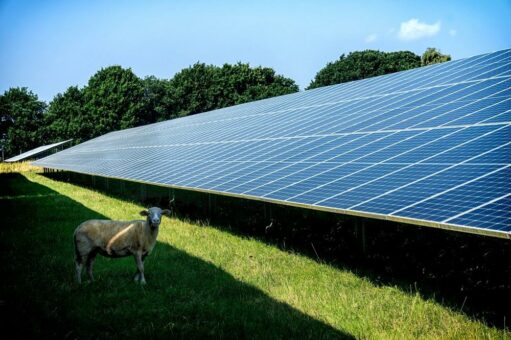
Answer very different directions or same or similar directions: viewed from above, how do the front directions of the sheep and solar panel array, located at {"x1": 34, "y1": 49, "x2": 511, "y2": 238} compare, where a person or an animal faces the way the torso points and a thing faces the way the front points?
very different directions

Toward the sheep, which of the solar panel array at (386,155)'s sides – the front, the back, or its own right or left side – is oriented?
front

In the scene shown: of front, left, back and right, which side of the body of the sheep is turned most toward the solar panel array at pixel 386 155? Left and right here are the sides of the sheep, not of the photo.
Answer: front

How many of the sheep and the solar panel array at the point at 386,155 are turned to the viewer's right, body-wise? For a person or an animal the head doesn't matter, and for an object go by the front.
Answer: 1

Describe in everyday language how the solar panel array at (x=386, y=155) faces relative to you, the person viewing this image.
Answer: facing the viewer and to the left of the viewer

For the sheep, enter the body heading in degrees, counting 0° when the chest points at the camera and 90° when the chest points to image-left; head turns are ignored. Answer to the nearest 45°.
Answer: approximately 270°
